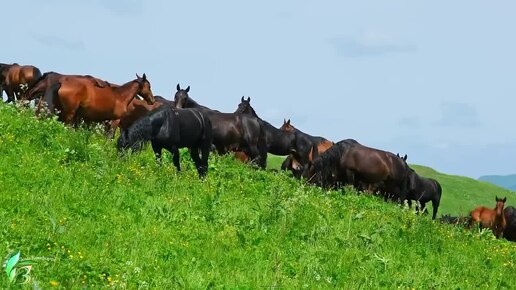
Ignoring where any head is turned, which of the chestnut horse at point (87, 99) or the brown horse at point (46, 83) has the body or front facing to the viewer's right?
the chestnut horse

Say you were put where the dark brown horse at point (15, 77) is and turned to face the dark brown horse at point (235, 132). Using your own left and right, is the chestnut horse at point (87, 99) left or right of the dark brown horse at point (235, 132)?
right

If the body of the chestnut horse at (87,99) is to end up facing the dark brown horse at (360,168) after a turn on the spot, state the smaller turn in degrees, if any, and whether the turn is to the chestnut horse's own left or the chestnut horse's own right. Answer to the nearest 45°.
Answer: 0° — it already faces it

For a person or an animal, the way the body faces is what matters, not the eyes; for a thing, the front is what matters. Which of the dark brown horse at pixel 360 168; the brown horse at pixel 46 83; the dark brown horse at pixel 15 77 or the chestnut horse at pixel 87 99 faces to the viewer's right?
the chestnut horse

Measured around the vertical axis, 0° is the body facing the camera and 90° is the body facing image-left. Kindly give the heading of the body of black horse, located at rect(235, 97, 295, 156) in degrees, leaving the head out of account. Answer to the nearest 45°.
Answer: approximately 90°

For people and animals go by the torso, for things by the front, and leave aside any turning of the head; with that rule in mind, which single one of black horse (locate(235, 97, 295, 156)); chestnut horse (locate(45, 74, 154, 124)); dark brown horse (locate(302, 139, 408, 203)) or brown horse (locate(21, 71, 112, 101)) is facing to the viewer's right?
the chestnut horse

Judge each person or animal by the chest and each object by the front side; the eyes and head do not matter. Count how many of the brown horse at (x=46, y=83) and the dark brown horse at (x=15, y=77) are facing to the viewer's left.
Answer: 2

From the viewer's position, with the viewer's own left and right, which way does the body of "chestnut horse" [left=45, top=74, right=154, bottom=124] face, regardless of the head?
facing to the right of the viewer

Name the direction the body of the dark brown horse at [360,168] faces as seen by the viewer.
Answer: to the viewer's left
